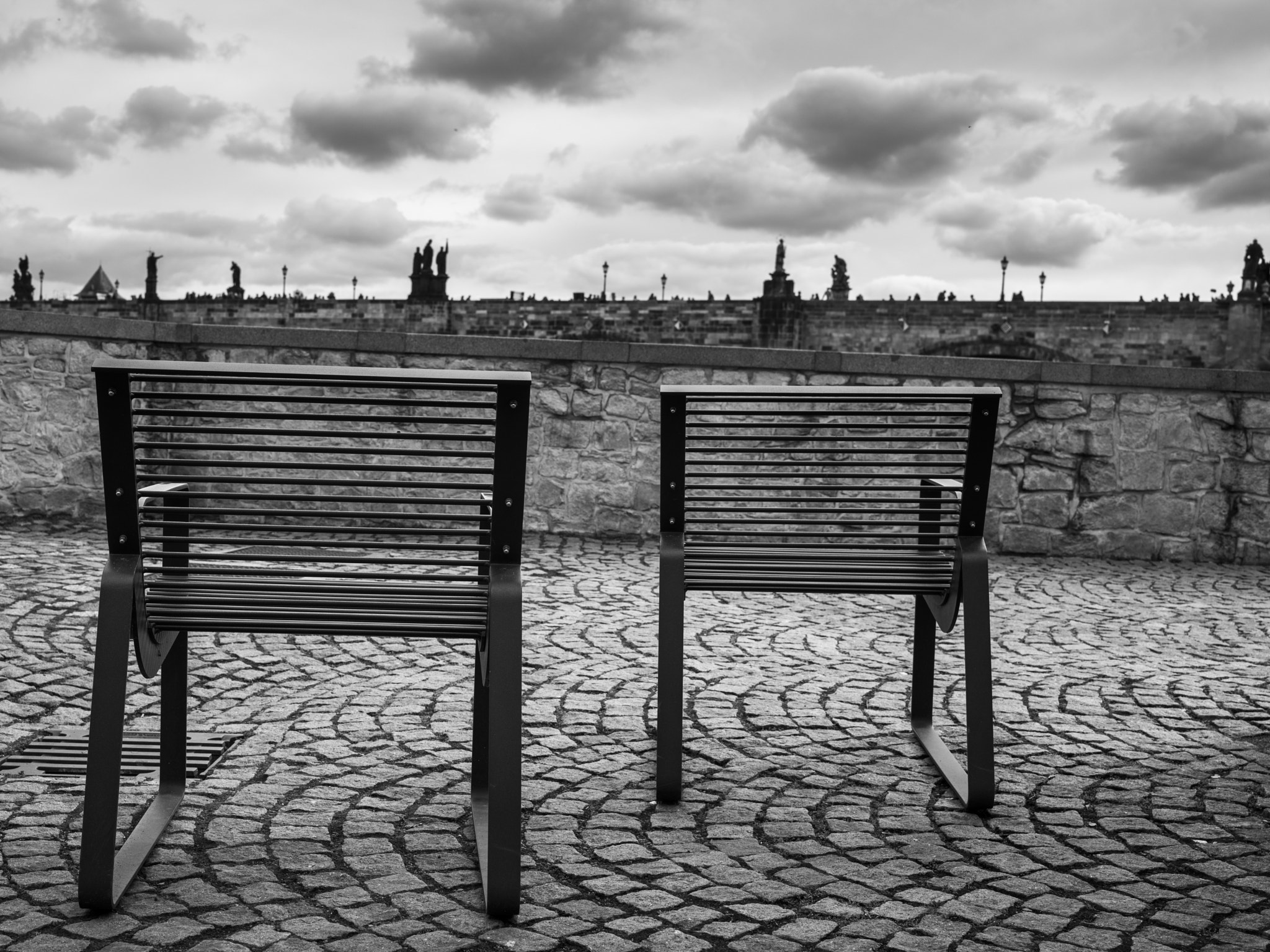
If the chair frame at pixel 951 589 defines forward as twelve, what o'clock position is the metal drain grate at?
The metal drain grate is roughly at 9 o'clock from the chair frame.

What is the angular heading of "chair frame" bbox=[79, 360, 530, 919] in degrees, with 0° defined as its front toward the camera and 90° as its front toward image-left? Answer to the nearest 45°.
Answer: approximately 180°

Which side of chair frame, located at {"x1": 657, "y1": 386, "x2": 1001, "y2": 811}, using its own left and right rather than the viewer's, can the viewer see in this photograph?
back
